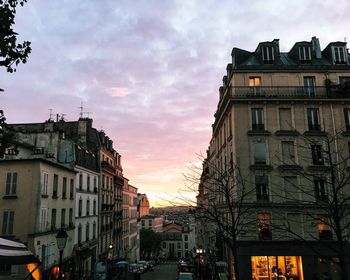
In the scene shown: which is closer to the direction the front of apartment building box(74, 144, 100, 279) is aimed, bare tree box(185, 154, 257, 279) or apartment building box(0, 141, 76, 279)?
the bare tree

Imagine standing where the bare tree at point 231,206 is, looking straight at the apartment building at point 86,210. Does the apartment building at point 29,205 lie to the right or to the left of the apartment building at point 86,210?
left

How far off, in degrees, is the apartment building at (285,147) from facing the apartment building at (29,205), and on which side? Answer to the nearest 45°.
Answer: approximately 45° to its right

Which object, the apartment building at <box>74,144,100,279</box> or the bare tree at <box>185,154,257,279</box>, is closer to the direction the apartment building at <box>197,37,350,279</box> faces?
the bare tree

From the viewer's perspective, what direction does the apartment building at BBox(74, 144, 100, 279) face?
to the viewer's right

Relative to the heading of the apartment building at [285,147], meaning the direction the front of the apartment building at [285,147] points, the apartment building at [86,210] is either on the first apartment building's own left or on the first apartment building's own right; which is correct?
on the first apartment building's own right

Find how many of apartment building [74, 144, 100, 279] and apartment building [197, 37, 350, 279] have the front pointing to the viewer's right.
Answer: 1

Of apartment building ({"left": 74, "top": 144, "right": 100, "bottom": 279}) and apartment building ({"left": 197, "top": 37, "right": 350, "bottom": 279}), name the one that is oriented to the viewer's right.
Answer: apartment building ({"left": 74, "top": 144, "right": 100, "bottom": 279})

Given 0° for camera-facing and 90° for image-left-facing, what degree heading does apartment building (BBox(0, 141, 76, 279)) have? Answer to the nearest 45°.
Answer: approximately 315°

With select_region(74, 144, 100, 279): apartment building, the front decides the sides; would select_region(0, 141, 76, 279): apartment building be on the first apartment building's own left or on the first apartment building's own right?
on the first apartment building's own right
